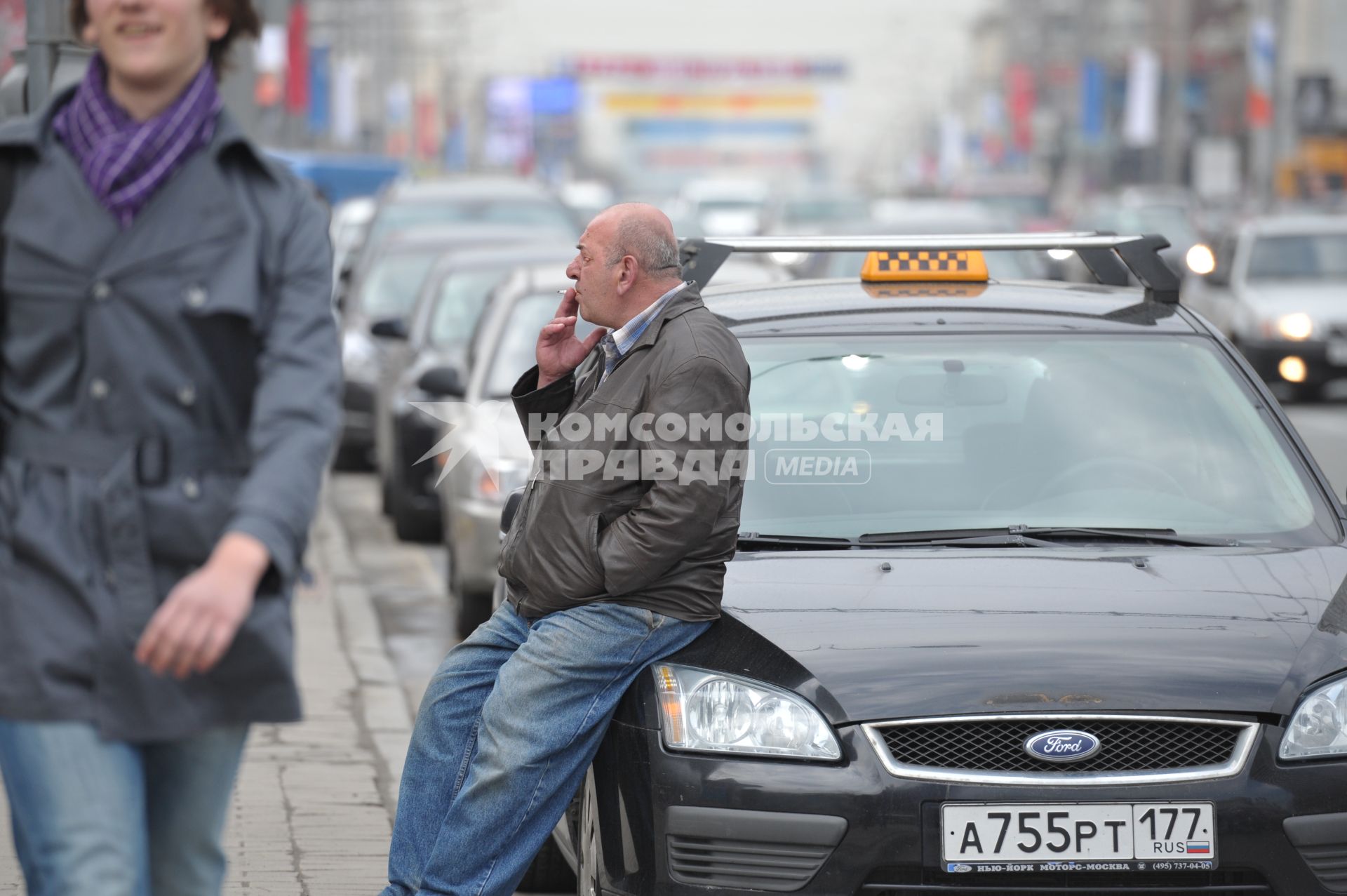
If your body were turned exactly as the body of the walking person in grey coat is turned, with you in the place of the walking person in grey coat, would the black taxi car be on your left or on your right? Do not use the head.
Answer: on your left

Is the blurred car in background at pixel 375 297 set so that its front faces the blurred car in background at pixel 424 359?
yes

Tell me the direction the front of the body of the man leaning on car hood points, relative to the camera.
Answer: to the viewer's left

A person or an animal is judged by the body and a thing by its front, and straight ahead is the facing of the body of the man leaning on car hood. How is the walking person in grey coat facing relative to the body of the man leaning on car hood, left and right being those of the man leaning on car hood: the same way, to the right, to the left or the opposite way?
to the left

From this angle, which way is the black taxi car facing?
toward the camera

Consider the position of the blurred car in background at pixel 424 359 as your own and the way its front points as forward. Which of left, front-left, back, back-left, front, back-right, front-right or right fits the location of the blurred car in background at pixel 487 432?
front

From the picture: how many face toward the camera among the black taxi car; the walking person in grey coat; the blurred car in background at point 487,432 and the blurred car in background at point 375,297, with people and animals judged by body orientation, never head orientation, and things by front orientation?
4

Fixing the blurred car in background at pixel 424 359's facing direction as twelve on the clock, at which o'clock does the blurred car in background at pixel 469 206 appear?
the blurred car in background at pixel 469 206 is roughly at 6 o'clock from the blurred car in background at pixel 424 359.

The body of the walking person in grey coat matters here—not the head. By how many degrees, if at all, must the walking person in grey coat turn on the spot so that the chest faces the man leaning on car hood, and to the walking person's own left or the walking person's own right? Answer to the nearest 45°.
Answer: approximately 135° to the walking person's own left

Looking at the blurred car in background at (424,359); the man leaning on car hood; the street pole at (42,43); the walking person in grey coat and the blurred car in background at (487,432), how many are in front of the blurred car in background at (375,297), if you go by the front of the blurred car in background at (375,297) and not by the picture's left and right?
5

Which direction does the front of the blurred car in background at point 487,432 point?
toward the camera

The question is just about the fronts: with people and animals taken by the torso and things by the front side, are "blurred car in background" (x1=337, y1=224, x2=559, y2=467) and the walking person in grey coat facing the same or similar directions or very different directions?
same or similar directions

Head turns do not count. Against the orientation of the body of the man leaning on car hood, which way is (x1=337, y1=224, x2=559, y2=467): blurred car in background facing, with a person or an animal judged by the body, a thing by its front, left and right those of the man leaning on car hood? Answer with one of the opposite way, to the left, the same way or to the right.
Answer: to the left

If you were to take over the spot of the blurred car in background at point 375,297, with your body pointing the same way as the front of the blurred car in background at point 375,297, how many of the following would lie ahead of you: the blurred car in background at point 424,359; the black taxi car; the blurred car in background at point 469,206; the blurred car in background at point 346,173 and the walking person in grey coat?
3

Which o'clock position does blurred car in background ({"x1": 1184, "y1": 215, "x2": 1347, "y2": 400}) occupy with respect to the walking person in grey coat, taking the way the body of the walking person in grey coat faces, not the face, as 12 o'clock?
The blurred car in background is roughly at 7 o'clock from the walking person in grey coat.

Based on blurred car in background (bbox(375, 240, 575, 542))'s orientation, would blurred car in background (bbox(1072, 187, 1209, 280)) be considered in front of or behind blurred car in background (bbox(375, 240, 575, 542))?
behind
